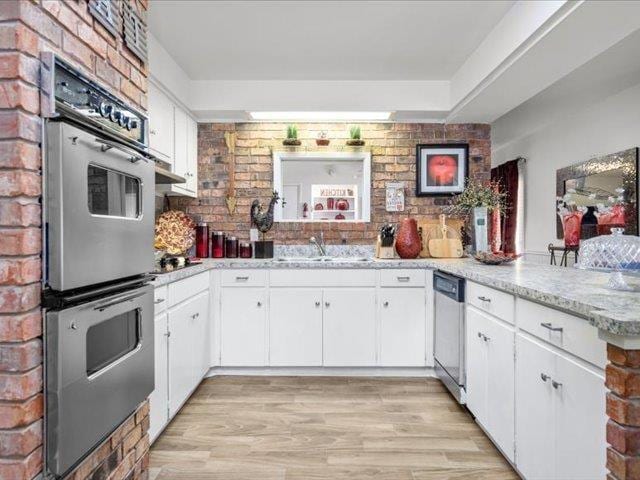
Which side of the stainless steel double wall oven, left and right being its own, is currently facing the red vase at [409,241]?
left

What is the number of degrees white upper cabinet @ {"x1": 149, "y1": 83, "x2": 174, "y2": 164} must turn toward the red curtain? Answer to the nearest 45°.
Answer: approximately 45° to its left

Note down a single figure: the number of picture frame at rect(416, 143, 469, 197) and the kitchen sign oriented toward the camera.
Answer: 2

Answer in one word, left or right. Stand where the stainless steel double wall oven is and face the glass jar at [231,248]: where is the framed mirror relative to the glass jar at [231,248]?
right

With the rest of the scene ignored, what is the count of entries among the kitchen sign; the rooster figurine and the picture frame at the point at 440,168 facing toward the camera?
2

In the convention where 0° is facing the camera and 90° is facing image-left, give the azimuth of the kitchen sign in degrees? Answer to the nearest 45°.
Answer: approximately 0°

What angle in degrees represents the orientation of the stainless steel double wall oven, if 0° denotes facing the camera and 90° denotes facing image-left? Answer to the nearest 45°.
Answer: approximately 315°
